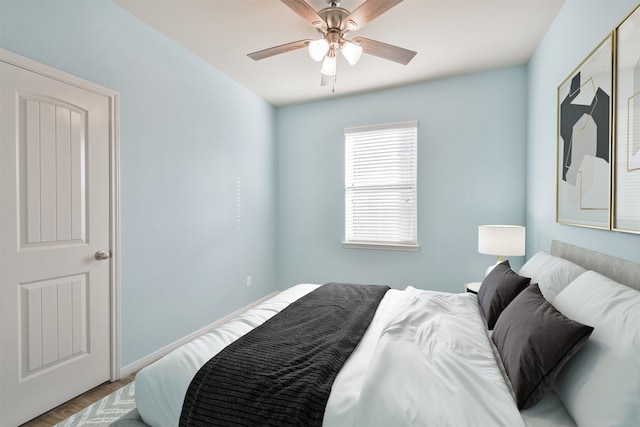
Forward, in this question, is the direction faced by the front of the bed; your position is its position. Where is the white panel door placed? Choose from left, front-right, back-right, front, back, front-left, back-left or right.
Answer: front

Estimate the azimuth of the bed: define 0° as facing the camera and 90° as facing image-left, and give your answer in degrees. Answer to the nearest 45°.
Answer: approximately 90°

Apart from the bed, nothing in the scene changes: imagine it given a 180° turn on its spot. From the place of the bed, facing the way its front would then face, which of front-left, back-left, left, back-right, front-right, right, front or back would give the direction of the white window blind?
left

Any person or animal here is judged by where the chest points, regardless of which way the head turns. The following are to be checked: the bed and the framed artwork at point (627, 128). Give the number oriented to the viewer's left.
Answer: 2

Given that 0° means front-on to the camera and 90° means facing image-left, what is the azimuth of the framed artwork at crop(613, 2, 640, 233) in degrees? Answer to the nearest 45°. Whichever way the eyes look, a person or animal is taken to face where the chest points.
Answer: approximately 90°
